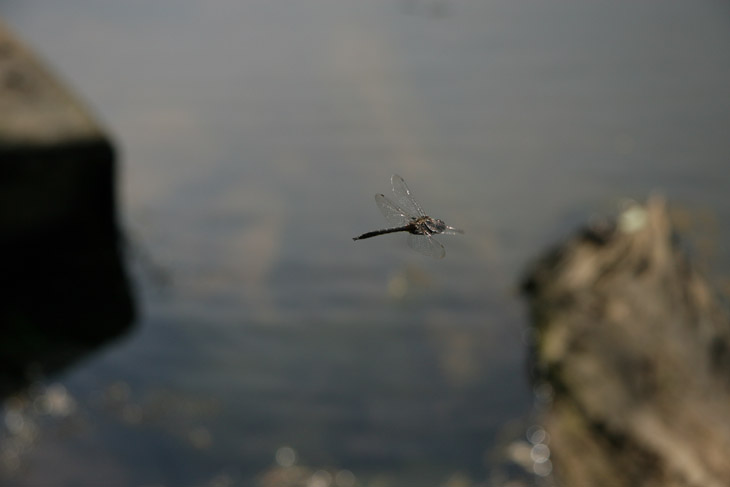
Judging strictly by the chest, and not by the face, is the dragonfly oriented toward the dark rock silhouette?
no

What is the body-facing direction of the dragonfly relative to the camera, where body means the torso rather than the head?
to the viewer's right

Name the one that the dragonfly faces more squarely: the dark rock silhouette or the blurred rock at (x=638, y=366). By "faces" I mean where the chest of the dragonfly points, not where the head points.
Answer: the blurred rock
